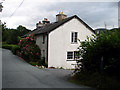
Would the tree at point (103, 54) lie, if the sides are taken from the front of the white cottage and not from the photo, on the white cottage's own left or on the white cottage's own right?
on the white cottage's own left

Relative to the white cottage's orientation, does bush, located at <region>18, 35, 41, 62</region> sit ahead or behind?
ahead

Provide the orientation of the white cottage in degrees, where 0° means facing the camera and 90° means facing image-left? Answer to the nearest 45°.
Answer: approximately 90°
